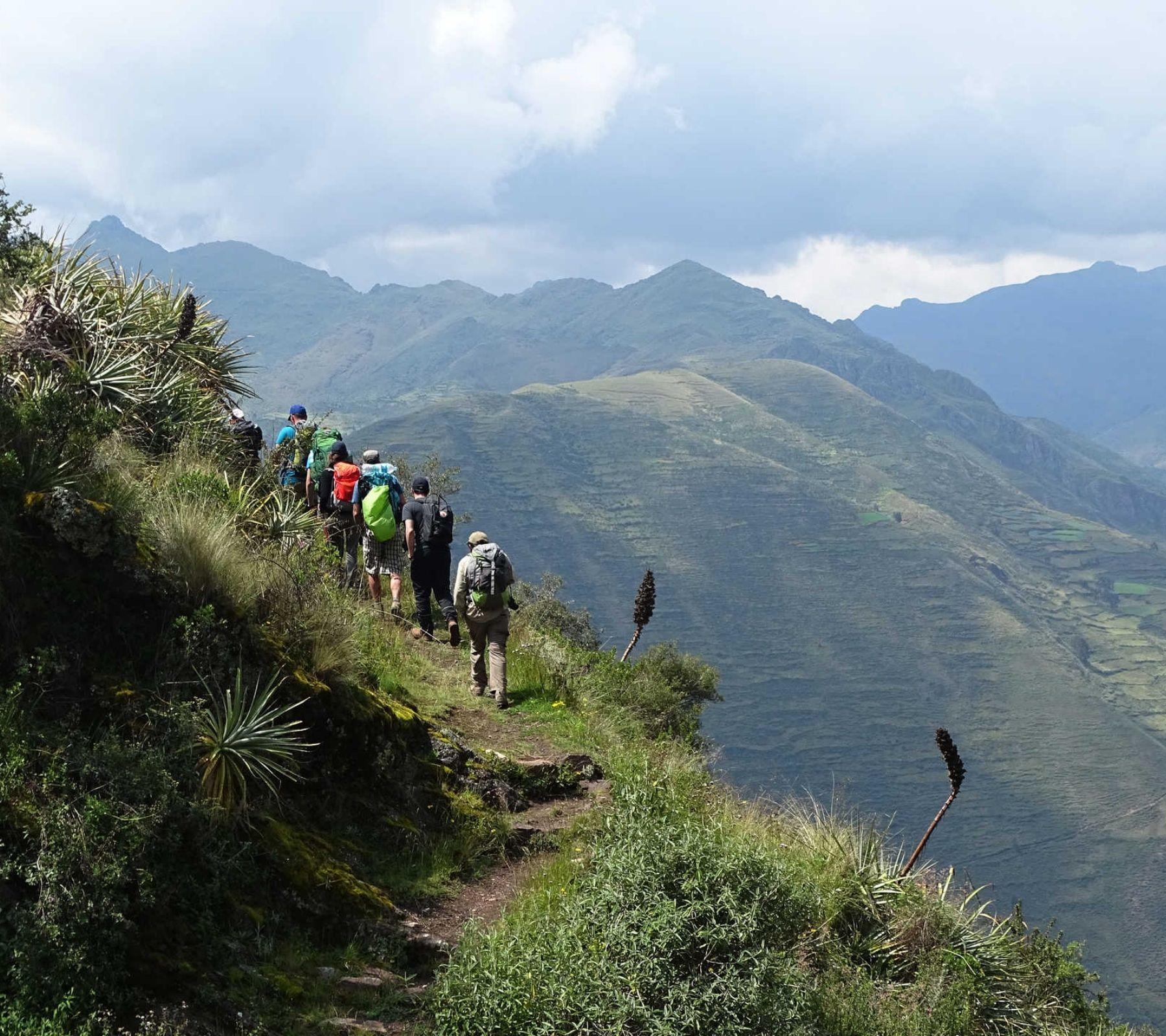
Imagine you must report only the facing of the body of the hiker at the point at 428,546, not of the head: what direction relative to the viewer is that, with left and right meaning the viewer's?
facing away from the viewer and to the left of the viewer

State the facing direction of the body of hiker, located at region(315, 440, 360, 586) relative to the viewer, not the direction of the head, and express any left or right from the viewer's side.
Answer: facing away from the viewer and to the left of the viewer

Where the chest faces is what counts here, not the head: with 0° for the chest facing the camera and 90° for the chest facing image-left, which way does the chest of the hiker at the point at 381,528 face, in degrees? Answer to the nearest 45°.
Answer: approximately 180°

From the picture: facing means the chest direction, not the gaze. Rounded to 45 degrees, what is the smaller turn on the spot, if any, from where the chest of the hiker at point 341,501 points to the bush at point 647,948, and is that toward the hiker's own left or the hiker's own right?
approximately 135° to the hiker's own left

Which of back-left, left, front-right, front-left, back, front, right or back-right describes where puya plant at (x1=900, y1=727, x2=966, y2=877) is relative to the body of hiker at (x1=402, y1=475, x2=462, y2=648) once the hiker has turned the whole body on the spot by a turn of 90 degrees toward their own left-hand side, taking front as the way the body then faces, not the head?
left

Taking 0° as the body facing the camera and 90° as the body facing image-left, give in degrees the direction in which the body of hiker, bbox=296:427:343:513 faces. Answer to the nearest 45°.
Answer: approximately 135°

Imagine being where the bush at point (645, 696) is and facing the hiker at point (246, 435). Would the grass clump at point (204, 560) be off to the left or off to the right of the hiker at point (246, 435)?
left

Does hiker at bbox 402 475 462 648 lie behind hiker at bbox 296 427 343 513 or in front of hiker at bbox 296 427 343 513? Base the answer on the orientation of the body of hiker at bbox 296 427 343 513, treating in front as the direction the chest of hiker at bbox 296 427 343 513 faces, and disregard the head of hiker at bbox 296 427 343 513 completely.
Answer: behind

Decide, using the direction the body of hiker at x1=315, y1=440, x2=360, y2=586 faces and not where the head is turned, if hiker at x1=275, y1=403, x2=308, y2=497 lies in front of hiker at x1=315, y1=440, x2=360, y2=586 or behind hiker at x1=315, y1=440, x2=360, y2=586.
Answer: in front
